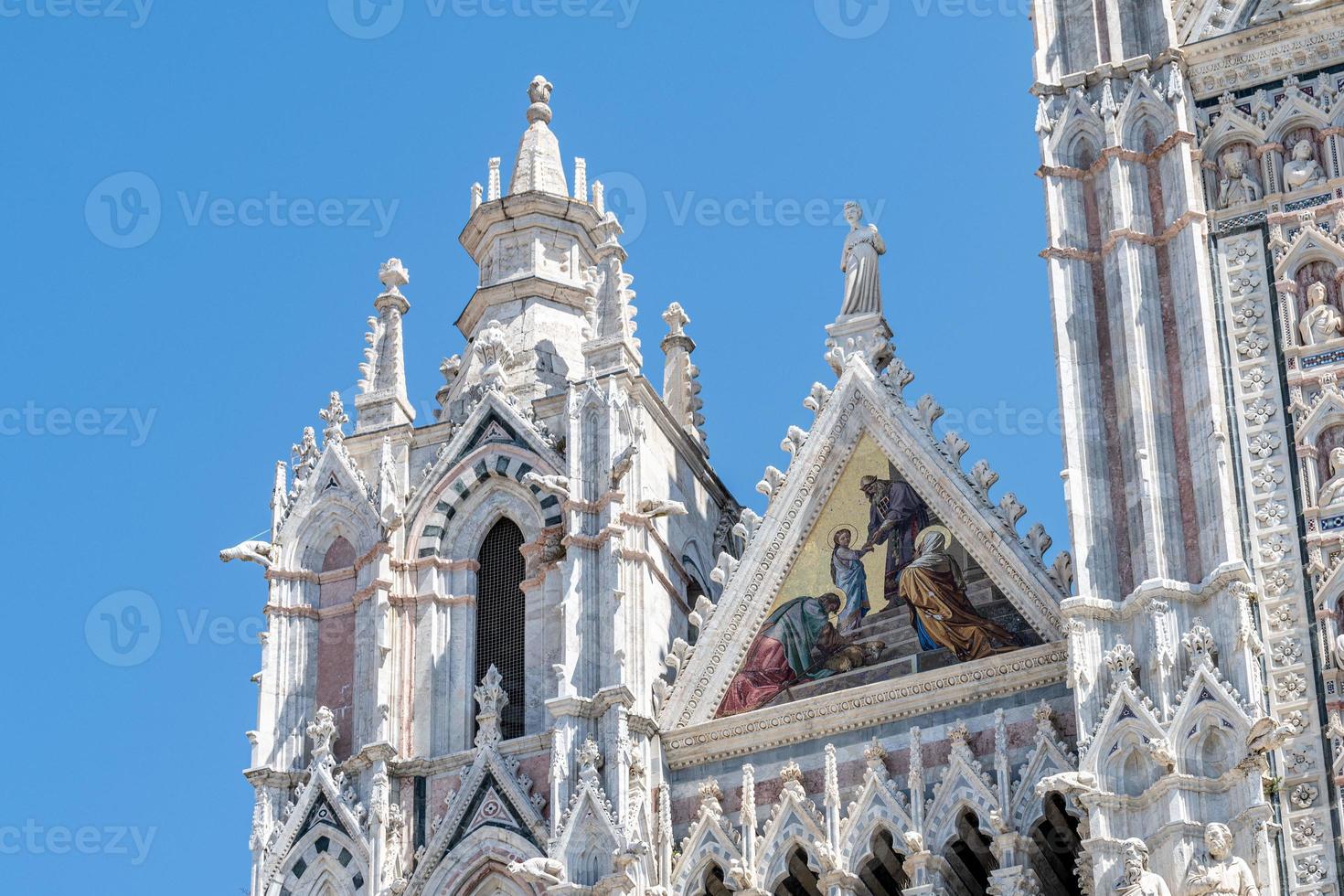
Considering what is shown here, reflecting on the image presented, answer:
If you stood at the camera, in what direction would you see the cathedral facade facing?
facing the viewer and to the left of the viewer

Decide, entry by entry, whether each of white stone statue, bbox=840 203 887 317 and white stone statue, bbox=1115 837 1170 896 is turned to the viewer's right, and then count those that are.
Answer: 0
